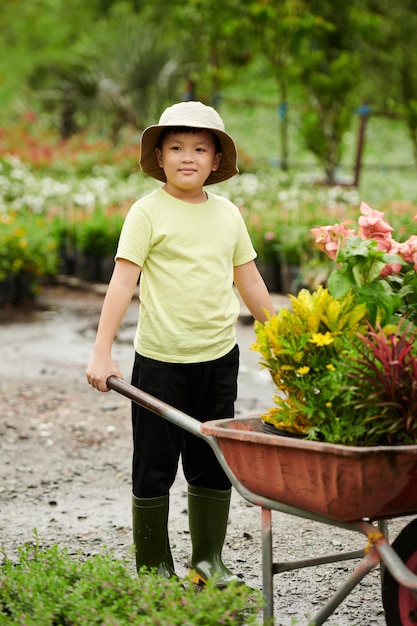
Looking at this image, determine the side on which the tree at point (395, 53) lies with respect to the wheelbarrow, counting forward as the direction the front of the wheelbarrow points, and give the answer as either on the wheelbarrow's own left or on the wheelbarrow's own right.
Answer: on the wheelbarrow's own left

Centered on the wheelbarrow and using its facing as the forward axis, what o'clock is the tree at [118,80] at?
The tree is roughly at 7 o'clock from the wheelbarrow.

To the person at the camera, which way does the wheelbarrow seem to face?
facing the viewer and to the right of the viewer

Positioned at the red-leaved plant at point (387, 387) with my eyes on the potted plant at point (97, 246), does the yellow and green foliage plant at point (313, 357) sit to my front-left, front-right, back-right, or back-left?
front-left

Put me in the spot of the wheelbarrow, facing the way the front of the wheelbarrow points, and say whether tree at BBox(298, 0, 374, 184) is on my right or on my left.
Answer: on my left

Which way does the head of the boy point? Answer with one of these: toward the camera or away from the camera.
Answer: toward the camera

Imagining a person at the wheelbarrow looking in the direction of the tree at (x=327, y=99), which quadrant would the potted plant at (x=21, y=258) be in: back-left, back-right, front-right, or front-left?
front-left
